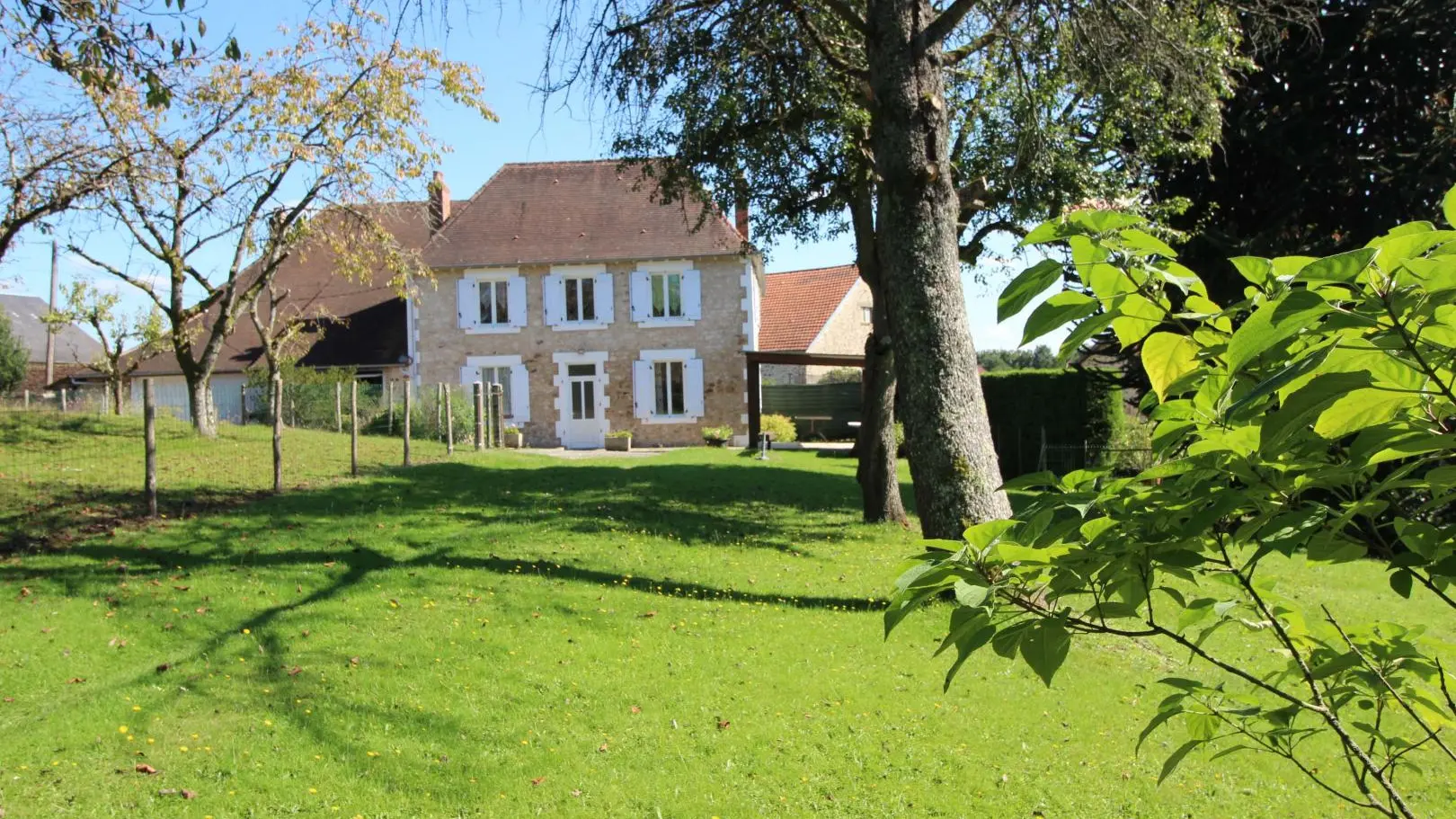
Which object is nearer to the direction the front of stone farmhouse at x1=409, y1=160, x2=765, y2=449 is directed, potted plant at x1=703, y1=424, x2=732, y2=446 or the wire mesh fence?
the wire mesh fence

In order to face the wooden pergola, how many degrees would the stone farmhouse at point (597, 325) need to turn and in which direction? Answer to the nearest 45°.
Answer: approximately 45° to its left

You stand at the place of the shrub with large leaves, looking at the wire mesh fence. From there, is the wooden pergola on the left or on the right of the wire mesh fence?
right

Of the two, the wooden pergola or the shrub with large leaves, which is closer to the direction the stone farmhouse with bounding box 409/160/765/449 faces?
the shrub with large leaves

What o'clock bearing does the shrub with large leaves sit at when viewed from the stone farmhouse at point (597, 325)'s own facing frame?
The shrub with large leaves is roughly at 12 o'clock from the stone farmhouse.

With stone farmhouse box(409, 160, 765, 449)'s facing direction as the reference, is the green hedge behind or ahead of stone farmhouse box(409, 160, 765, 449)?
ahead

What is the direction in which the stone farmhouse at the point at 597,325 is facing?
toward the camera

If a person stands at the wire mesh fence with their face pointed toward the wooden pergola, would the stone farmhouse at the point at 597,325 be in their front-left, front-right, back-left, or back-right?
front-left
